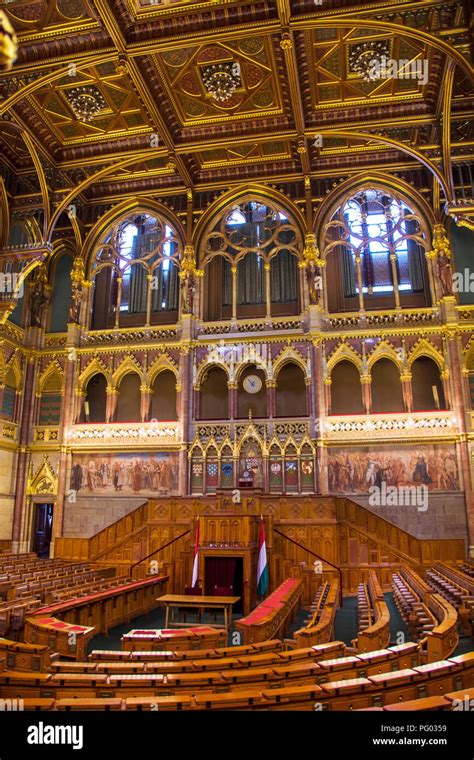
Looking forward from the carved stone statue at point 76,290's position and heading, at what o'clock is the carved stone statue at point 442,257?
the carved stone statue at point 442,257 is roughly at 10 o'clock from the carved stone statue at point 76,290.

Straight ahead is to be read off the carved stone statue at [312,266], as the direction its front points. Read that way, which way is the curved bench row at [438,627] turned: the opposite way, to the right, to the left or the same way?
to the right

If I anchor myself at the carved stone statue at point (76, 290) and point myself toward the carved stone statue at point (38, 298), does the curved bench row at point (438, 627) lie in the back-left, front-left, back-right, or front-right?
back-left

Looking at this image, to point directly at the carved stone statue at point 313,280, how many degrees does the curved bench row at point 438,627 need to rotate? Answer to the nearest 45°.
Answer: approximately 90° to its right

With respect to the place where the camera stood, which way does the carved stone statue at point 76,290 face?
facing the viewer

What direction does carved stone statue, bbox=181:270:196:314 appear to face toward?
toward the camera

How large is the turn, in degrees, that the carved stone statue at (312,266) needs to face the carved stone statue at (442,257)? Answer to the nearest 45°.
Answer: approximately 90° to its left

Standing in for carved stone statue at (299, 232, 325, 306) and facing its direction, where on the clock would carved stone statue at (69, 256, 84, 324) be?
carved stone statue at (69, 256, 84, 324) is roughly at 3 o'clock from carved stone statue at (299, 232, 325, 306).

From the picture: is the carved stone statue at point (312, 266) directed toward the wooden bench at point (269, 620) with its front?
yes

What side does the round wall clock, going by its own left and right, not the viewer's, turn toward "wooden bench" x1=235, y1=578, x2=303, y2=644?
front

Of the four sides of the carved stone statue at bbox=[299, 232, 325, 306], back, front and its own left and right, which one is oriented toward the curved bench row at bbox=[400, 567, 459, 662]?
front

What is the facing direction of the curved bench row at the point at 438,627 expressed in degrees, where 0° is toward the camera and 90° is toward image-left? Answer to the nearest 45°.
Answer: approximately 90°

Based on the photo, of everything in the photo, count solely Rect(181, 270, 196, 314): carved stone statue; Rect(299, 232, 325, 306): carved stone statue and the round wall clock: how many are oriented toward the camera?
3

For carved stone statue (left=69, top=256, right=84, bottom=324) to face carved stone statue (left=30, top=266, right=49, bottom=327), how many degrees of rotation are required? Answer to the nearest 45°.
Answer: approximately 90° to its right

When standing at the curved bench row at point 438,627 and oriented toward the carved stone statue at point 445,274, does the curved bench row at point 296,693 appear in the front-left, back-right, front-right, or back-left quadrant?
back-left

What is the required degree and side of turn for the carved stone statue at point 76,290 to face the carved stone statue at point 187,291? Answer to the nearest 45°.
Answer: approximately 45° to its left

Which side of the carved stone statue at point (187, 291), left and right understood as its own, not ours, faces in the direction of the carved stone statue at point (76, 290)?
right
